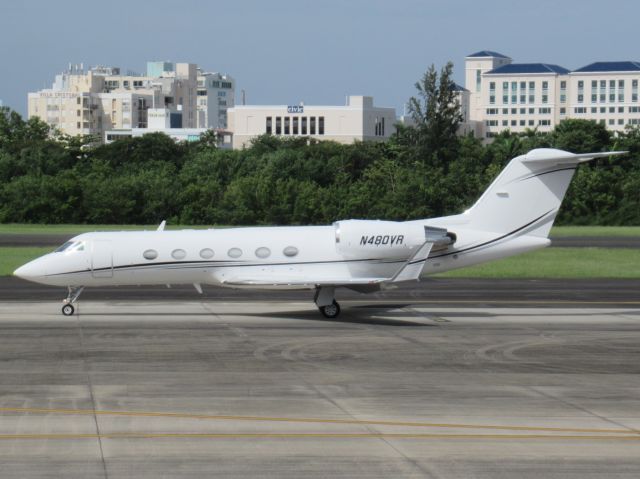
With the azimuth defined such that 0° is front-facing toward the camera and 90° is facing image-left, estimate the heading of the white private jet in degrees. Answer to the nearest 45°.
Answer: approximately 90°
